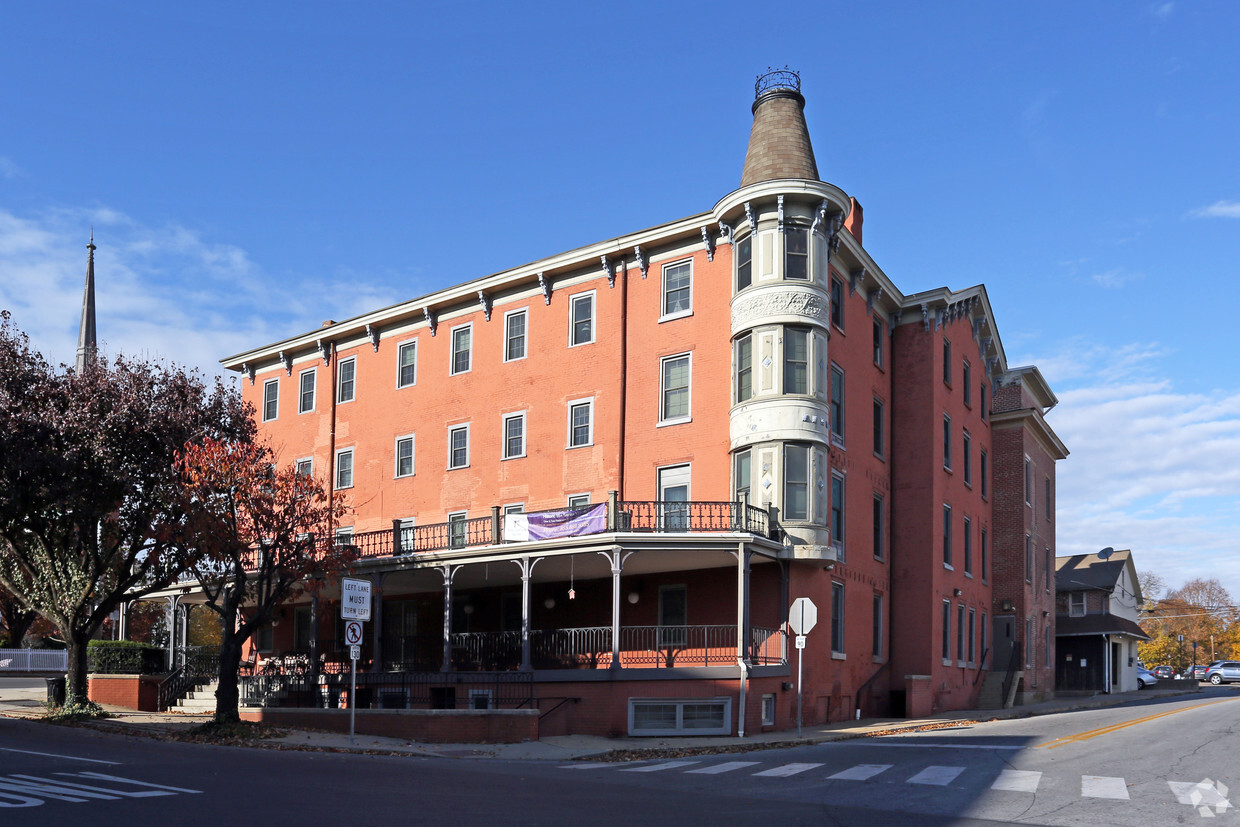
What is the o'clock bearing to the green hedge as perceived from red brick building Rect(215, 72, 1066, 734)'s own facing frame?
The green hedge is roughly at 2 o'clock from the red brick building.

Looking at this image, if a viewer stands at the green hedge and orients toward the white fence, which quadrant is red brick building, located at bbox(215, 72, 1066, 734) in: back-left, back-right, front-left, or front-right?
back-right

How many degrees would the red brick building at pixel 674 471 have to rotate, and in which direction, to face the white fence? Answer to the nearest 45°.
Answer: approximately 90° to its right

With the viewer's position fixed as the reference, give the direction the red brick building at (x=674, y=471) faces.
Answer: facing the viewer and to the left of the viewer

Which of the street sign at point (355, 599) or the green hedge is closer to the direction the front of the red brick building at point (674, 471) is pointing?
the street sign

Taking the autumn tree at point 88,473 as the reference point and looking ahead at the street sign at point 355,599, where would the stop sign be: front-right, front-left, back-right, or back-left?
front-left

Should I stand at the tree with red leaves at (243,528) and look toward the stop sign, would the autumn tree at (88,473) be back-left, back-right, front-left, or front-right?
back-left
